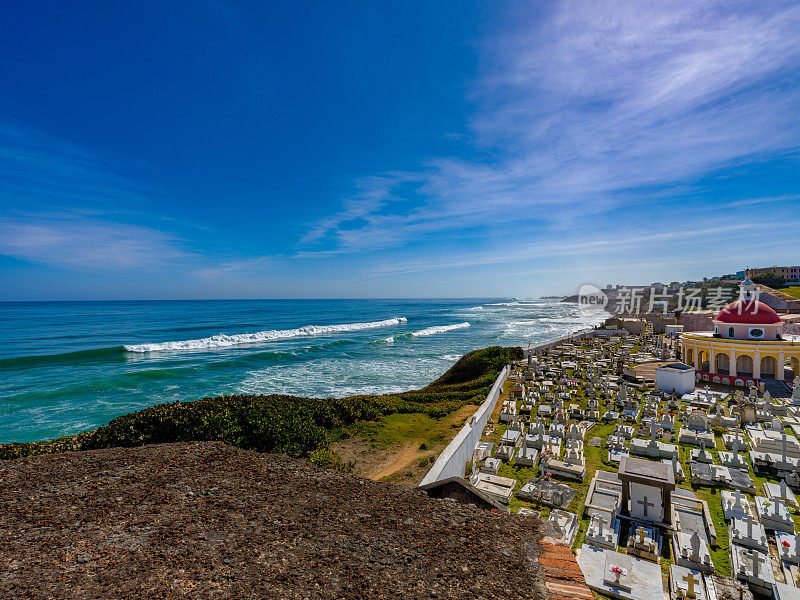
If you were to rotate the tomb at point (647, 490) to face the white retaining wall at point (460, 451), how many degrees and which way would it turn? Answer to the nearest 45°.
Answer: approximately 90° to its right

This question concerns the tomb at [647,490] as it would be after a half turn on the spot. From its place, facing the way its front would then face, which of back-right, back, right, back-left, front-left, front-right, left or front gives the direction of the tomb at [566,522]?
back-left

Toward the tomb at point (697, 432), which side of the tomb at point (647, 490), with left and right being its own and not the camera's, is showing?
back

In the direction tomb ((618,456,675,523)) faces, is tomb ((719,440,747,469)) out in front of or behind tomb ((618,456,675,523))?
behind

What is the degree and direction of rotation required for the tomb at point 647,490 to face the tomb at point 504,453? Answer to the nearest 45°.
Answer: approximately 135° to its right

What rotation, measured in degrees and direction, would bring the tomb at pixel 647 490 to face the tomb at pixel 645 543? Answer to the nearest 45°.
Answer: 0° — it already faces it

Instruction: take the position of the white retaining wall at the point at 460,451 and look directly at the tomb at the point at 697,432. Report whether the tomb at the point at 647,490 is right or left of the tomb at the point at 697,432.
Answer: right

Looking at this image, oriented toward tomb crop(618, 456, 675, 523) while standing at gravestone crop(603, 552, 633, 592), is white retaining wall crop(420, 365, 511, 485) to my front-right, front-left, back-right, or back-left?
front-left

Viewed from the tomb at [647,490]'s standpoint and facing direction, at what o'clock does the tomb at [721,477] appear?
the tomb at [721,477] is roughly at 7 o'clock from the tomb at [647,490].

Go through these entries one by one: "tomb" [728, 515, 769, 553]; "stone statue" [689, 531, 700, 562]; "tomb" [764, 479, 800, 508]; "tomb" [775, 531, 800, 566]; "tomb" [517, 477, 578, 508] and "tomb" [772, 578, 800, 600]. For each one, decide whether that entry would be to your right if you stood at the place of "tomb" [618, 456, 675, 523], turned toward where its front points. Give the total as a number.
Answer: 1

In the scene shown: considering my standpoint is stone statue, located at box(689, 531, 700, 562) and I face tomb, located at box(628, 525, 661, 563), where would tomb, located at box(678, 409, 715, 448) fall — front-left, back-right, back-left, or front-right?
back-right

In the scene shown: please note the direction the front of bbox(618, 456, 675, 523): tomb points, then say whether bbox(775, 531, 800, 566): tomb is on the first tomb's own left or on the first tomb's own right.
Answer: on the first tomb's own left

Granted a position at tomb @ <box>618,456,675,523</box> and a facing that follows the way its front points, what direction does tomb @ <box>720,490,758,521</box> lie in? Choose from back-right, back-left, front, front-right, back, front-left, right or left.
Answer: back-left

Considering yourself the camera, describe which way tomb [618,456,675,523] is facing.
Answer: facing the viewer

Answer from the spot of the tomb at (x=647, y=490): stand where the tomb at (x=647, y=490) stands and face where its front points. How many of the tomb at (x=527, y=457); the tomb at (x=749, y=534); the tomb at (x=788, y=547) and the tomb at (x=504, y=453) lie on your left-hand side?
2

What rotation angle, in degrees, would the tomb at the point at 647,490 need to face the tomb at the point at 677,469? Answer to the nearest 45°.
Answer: approximately 180°

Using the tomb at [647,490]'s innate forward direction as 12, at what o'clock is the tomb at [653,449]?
the tomb at [653,449] is roughly at 6 o'clock from the tomb at [647,490].

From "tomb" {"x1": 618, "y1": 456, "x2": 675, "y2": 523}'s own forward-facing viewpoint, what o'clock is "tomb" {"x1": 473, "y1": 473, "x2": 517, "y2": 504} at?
"tomb" {"x1": 473, "y1": 473, "x2": 517, "y2": 504} is roughly at 3 o'clock from "tomb" {"x1": 618, "y1": 456, "x2": 675, "y2": 523}.

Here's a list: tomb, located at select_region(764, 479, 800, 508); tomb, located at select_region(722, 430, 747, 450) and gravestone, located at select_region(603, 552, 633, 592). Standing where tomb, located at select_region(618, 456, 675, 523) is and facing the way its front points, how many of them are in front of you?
1
